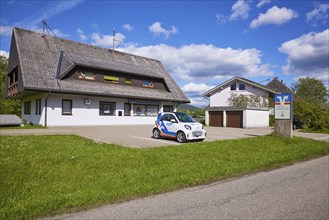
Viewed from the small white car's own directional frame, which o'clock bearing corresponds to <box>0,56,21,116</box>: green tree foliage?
The green tree foliage is roughly at 6 o'clock from the small white car.

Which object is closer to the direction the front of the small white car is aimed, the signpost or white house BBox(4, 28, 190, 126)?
the signpost

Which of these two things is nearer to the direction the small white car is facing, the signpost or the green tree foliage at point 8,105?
the signpost

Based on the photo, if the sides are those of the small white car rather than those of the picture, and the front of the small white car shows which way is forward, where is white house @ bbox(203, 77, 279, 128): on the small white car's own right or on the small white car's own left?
on the small white car's own left

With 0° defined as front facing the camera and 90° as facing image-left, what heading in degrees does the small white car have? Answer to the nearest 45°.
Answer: approximately 315°

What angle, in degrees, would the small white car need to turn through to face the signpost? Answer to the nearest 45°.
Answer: approximately 90° to its left

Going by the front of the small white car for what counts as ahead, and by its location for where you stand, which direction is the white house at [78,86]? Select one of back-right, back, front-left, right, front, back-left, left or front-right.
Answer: back
